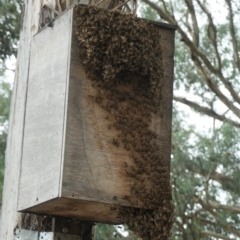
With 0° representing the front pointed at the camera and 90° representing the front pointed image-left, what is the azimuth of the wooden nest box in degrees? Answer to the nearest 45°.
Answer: approximately 315°
